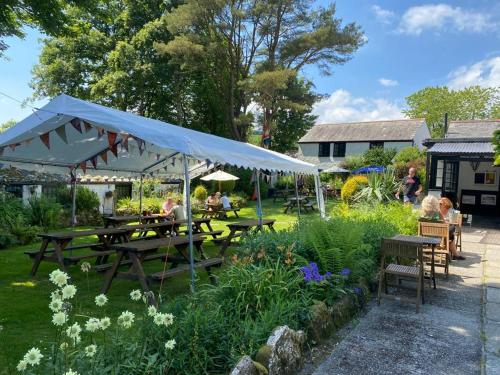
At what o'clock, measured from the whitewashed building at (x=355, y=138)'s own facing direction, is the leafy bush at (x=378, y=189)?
The leafy bush is roughly at 12 o'clock from the whitewashed building.

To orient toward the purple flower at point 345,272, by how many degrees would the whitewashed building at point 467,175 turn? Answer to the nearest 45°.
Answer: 0° — it already faces it

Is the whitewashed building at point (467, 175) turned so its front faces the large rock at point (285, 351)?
yes

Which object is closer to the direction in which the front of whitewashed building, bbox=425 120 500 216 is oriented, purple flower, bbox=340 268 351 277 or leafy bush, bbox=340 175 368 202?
the purple flower

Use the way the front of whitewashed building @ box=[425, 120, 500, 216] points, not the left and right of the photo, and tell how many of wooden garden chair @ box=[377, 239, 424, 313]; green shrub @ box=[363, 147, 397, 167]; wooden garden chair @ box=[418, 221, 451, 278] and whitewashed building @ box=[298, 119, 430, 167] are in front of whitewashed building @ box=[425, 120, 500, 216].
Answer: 2

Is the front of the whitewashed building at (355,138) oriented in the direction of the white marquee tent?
yes

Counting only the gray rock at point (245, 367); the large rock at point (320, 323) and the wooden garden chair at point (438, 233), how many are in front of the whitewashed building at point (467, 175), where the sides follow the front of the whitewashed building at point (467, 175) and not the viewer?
3

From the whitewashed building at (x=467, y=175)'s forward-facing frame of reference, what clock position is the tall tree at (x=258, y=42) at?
The tall tree is roughly at 3 o'clock from the whitewashed building.

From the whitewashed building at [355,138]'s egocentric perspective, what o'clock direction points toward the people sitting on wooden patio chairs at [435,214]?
The people sitting on wooden patio chairs is roughly at 12 o'clock from the whitewashed building.

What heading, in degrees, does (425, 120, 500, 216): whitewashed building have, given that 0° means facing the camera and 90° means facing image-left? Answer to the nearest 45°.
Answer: approximately 0°
